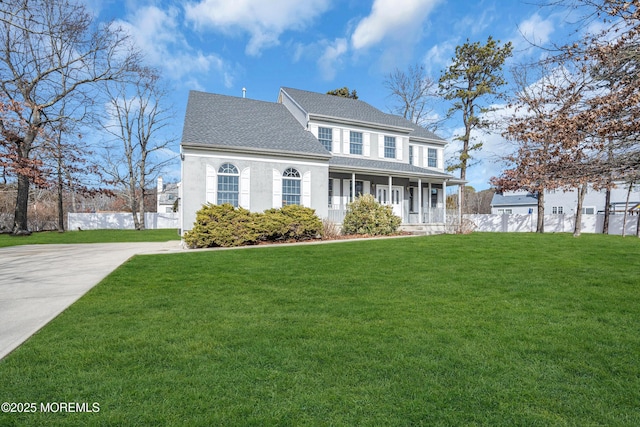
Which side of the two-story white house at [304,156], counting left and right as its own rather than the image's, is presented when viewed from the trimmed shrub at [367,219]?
front

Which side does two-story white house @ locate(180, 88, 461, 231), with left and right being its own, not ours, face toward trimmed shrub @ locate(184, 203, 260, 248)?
right

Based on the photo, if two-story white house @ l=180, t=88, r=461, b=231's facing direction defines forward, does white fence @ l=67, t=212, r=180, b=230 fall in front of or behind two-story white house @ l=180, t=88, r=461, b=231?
behind

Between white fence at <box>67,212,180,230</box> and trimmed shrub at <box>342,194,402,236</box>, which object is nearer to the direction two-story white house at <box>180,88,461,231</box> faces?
the trimmed shrub

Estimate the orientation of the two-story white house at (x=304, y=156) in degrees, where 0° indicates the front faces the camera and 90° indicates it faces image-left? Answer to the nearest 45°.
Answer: approximately 315°
